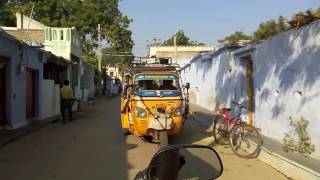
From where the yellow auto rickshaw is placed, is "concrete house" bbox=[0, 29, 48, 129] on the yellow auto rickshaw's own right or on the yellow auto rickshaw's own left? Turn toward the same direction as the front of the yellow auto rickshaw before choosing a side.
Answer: on the yellow auto rickshaw's own right

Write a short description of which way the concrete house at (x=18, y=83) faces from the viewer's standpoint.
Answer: facing the viewer and to the right of the viewer

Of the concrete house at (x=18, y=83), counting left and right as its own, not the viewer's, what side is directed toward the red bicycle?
front

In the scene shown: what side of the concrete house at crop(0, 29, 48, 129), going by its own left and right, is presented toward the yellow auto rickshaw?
front

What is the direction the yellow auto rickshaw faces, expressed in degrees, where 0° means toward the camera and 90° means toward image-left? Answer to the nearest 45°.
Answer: approximately 0°

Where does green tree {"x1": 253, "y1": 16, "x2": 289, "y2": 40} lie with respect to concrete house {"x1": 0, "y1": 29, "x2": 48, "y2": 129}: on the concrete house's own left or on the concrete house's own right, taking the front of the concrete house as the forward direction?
on the concrete house's own left

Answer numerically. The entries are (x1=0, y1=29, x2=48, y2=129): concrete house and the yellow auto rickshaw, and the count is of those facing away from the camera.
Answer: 0

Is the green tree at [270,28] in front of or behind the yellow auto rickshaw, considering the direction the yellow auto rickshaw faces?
behind
